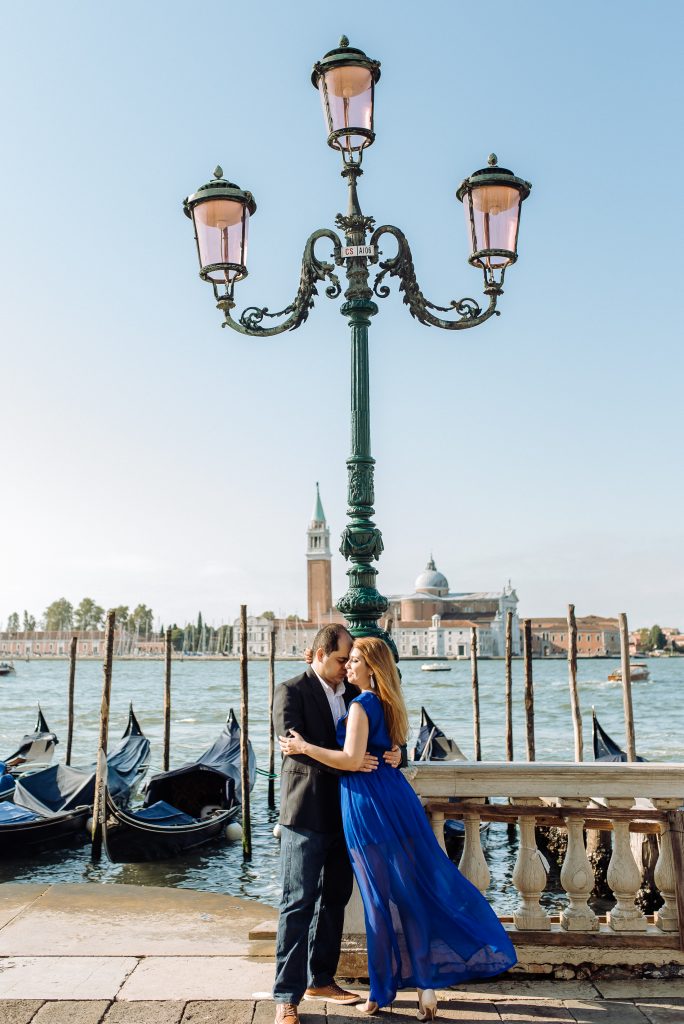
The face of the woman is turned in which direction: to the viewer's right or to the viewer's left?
to the viewer's left

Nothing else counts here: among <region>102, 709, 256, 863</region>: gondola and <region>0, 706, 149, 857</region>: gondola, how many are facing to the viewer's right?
0
